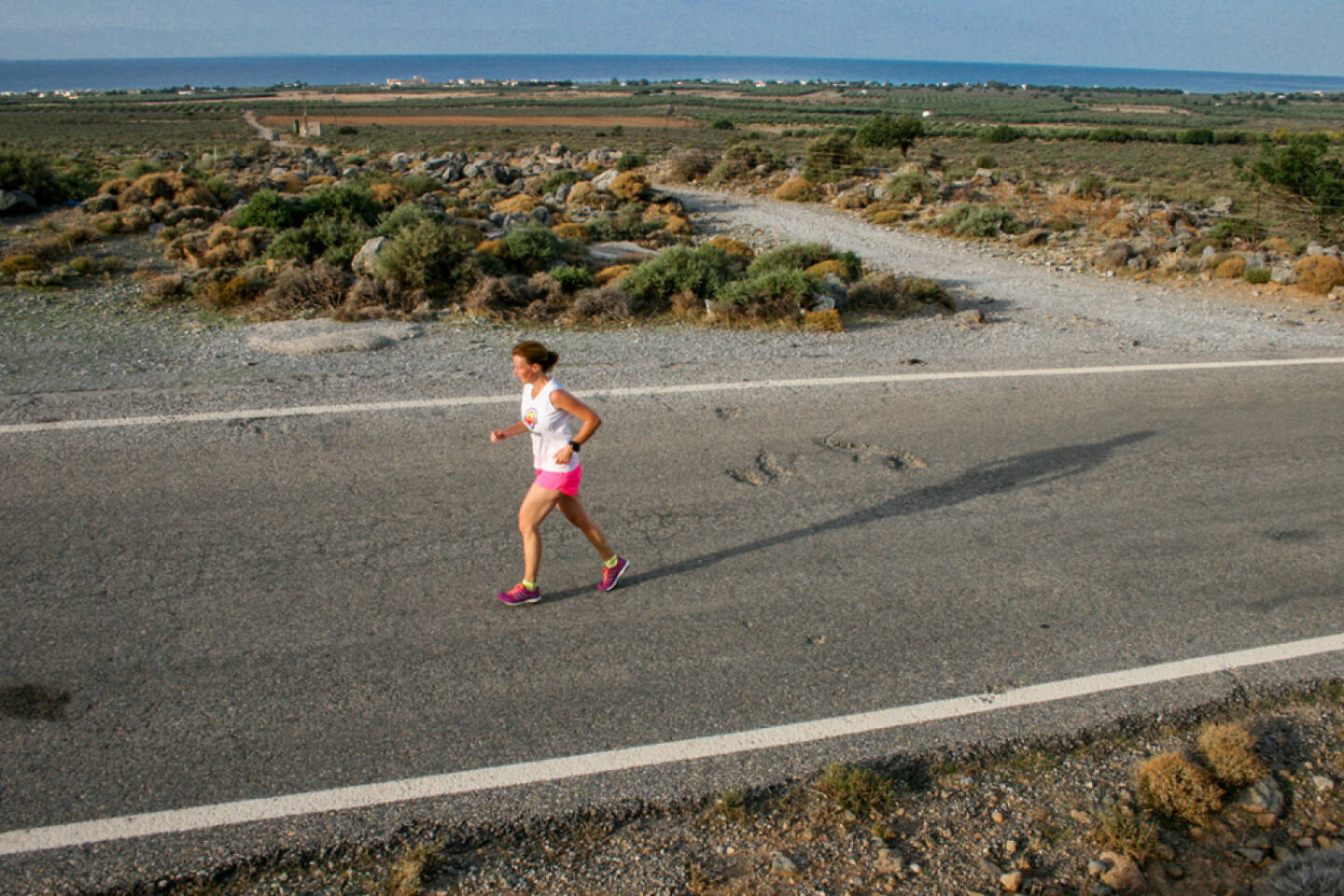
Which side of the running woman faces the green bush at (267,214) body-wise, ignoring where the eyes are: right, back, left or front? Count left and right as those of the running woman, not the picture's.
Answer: right

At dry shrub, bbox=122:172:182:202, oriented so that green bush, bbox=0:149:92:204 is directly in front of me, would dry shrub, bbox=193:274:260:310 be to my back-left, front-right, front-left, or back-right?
back-left

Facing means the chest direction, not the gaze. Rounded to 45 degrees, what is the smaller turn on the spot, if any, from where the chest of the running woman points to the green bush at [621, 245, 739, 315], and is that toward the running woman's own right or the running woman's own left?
approximately 90° to the running woman's own right

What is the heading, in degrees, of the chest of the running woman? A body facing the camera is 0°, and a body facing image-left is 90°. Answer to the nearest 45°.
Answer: approximately 90°

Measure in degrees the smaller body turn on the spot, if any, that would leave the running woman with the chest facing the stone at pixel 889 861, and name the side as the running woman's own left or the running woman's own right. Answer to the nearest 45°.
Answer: approximately 135° to the running woman's own left

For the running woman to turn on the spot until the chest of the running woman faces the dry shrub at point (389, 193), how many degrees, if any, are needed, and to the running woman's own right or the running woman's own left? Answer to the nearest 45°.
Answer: approximately 90° to the running woman's own right

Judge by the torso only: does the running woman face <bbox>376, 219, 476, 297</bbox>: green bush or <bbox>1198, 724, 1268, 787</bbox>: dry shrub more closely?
the green bush

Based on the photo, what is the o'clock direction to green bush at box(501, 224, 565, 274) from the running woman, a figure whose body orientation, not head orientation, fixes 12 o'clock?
The green bush is roughly at 3 o'clock from the running woman.
